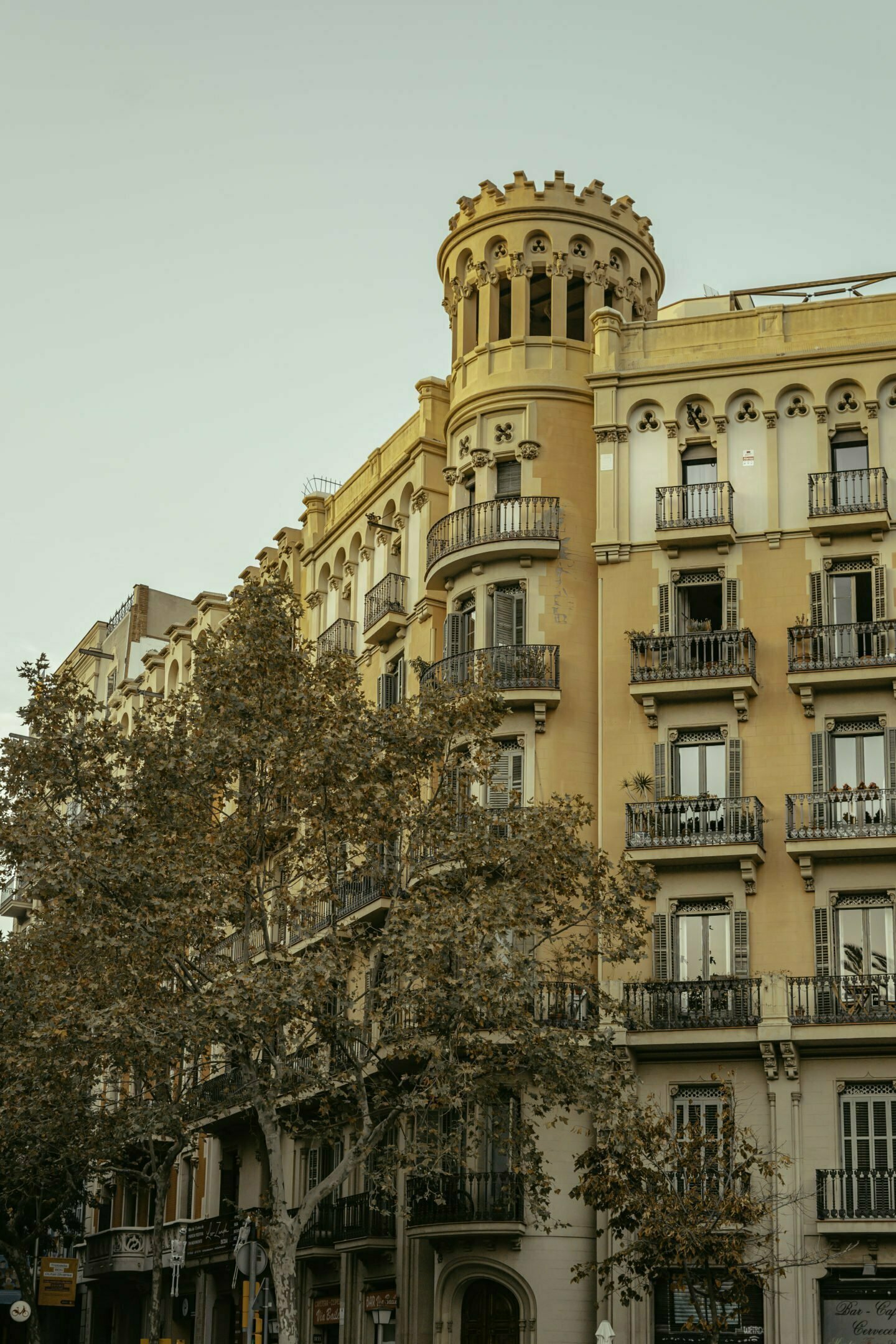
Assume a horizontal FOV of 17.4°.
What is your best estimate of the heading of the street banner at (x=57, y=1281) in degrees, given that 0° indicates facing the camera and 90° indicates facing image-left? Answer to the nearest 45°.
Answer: approximately 0°

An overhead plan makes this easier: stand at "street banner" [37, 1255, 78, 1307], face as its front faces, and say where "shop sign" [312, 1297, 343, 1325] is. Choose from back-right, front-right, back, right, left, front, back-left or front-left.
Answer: front-left
